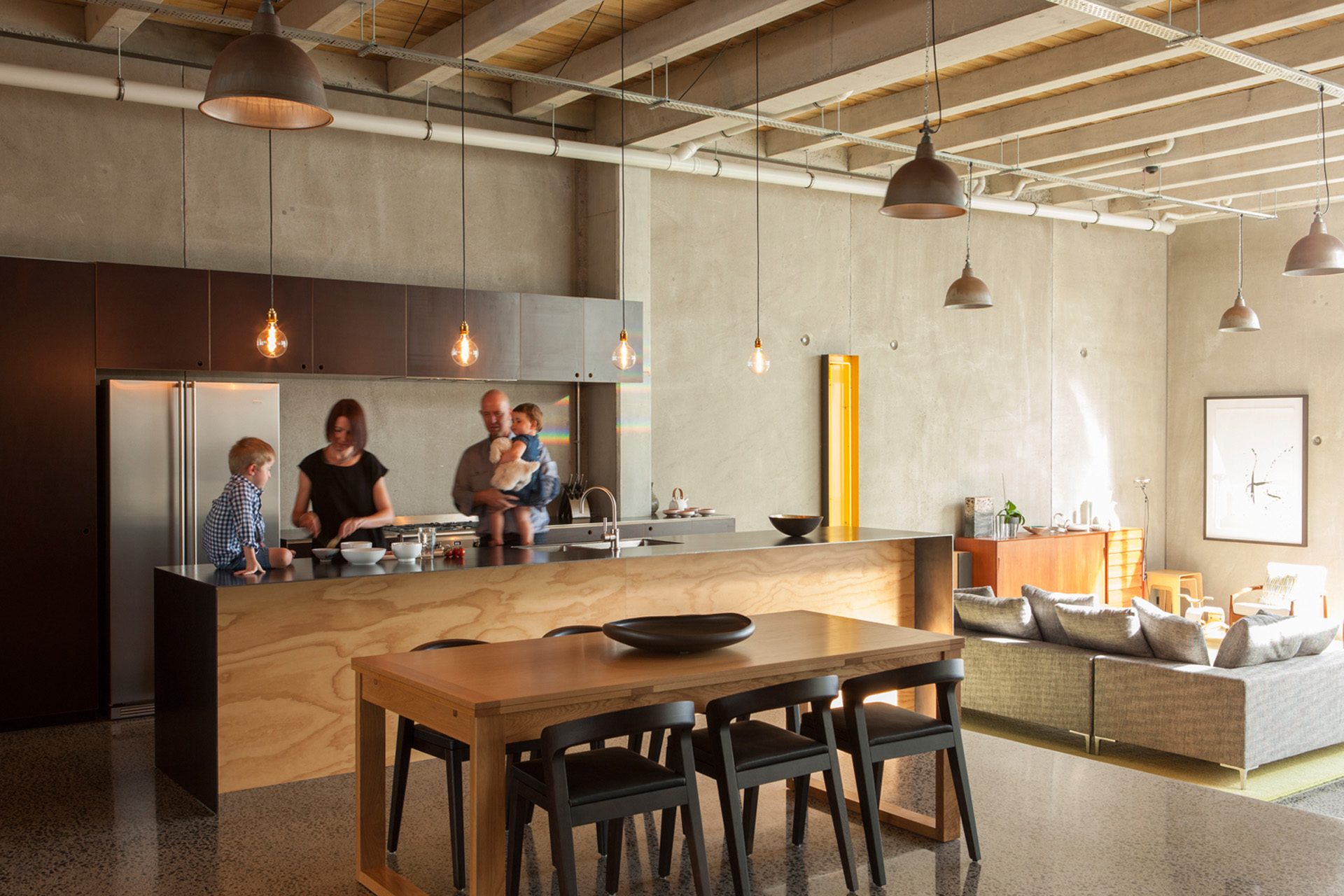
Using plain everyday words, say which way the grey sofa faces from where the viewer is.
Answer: facing away from the viewer and to the right of the viewer

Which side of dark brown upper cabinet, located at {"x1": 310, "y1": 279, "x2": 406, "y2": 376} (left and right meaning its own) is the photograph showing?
front

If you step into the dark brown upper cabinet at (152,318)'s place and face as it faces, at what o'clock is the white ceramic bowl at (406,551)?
The white ceramic bowl is roughly at 11 o'clock from the dark brown upper cabinet.

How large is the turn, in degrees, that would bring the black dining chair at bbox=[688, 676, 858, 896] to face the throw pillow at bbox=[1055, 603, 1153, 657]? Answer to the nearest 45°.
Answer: approximately 90° to its right

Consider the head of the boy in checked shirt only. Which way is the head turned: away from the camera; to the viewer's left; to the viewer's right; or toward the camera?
to the viewer's right

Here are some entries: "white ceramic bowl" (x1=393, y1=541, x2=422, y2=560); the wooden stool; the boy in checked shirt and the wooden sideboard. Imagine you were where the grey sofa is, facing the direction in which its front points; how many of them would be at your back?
2

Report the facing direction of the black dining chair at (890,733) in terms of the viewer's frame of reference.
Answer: facing away from the viewer and to the left of the viewer

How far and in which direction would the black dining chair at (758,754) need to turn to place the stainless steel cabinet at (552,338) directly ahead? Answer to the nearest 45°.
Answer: approximately 45° to its right

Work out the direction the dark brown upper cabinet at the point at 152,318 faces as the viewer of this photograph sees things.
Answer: facing the viewer

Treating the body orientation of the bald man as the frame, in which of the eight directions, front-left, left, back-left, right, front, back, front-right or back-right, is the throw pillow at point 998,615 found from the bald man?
left

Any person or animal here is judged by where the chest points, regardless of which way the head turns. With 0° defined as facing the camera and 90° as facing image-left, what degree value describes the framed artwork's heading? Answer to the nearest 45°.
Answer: approximately 45°

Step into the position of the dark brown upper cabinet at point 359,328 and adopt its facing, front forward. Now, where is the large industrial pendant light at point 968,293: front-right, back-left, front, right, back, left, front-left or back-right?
left

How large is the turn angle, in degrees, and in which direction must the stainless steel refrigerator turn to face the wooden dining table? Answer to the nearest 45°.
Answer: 0° — it already faces it

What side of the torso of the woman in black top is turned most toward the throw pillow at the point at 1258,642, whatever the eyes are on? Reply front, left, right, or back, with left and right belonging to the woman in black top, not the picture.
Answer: left

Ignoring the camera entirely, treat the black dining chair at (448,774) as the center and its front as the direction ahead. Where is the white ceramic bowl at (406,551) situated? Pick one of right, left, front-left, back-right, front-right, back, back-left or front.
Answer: back-left

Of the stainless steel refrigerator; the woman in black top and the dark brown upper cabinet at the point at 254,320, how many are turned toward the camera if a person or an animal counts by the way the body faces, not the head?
3

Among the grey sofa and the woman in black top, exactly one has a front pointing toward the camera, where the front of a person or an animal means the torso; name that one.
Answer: the woman in black top

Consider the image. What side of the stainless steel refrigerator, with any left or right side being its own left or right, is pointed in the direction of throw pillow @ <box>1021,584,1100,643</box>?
left

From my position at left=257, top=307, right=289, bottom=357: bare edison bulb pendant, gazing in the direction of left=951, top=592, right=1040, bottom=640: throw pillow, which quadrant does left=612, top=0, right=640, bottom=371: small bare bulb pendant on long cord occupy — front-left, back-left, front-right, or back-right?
front-left

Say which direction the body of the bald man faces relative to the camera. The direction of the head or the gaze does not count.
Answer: toward the camera

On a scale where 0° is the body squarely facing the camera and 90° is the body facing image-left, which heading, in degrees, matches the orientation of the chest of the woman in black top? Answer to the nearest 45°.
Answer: approximately 0°
